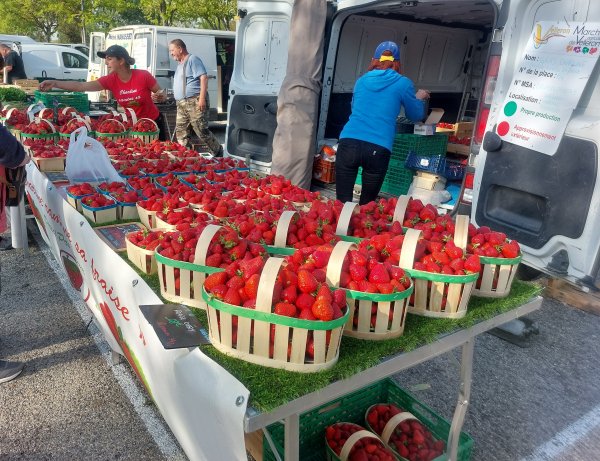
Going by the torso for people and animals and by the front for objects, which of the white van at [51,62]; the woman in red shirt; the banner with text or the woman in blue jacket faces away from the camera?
the woman in blue jacket

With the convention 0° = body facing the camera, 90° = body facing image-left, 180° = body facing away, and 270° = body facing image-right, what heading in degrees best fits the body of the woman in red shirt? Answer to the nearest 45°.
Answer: approximately 45°

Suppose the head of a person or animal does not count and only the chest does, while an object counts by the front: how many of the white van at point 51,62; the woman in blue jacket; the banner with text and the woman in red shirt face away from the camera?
1

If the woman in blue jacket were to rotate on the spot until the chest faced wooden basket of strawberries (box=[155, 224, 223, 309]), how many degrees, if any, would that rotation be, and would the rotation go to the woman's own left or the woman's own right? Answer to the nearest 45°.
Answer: approximately 180°

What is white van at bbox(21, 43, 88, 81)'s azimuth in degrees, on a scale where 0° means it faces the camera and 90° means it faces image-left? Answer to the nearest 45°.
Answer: approximately 270°

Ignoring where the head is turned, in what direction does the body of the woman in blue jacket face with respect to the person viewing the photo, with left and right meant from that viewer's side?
facing away from the viewer

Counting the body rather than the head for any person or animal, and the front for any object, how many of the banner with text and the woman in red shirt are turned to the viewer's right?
0

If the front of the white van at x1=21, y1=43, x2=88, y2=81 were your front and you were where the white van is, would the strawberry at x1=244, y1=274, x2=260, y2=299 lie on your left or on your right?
on your right

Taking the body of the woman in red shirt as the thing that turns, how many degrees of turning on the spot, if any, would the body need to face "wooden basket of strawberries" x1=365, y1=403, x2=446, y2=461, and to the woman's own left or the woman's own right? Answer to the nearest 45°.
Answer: approximately 45° to the woman's own left

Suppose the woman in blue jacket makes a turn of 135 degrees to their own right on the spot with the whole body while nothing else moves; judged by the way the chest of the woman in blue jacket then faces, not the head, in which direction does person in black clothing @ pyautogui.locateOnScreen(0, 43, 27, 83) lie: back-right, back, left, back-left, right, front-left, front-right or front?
back

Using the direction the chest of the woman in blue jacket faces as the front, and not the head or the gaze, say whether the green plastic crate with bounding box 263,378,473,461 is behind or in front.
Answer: behind

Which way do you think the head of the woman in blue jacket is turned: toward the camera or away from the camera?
away from the camera

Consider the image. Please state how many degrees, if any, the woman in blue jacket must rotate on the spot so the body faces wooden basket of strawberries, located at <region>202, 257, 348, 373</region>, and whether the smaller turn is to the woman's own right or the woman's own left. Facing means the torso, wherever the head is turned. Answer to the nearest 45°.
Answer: approximately 180°
